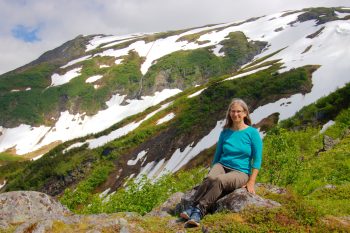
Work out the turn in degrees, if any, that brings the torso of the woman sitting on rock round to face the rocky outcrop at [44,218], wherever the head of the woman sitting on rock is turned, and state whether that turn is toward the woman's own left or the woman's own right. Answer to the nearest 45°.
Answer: approximately 45° to the woman's own right

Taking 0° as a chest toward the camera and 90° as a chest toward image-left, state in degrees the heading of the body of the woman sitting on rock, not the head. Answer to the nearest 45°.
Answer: approximately 45°
